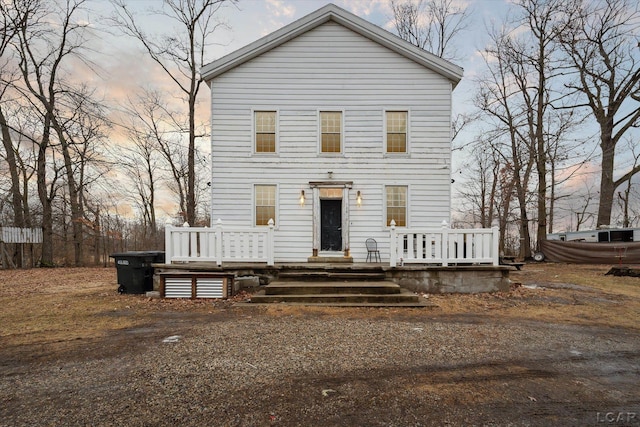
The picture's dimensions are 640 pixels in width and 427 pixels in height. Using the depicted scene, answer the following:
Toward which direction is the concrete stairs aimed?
toward the camera

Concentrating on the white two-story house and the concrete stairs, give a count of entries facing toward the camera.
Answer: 2

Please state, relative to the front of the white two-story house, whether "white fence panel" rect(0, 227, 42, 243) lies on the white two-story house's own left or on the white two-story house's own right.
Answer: on the white two-story house's own right

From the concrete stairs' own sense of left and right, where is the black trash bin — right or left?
on its right

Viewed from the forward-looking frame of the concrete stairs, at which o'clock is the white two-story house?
The white two-story house is roughly at 6 o'clock from the concrete stairs.

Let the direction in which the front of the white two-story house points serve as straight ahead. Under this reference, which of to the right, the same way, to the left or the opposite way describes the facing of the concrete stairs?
the same way

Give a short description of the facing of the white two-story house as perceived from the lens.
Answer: facing the viewer

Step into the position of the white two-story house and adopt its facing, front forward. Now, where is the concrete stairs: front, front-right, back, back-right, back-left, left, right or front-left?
front
